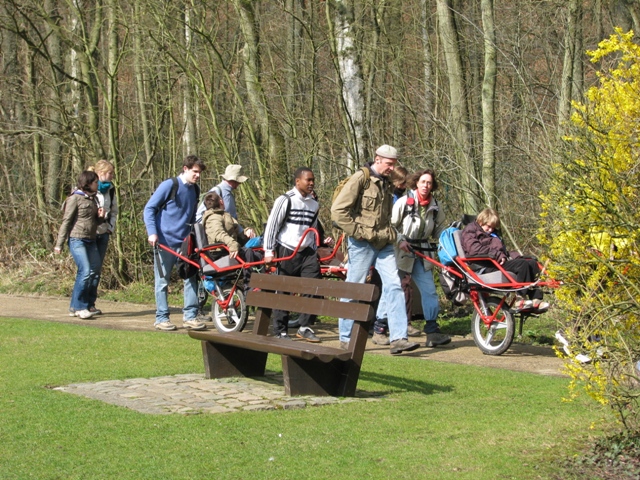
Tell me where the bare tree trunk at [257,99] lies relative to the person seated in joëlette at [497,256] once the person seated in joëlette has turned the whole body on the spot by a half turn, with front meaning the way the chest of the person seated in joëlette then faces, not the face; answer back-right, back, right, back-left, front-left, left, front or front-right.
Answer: front-right

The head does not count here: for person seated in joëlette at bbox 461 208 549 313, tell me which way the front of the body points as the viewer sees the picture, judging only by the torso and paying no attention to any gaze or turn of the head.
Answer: to the viewer's right

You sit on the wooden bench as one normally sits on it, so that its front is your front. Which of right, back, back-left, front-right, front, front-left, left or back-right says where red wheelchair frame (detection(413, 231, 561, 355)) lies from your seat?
back

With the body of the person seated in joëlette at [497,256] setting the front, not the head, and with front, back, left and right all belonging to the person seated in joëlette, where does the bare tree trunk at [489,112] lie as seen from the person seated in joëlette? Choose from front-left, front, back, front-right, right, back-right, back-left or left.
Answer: left

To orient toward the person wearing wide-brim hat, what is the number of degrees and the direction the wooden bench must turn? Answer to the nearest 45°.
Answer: approximately 135° to its right

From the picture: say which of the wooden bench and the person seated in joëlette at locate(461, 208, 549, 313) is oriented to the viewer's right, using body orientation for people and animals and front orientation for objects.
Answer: the person seated in joëlette
